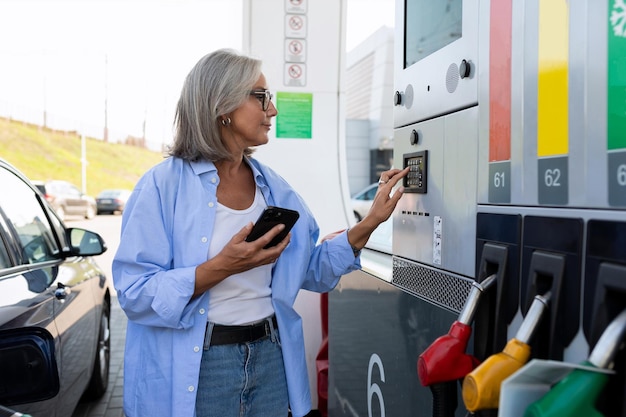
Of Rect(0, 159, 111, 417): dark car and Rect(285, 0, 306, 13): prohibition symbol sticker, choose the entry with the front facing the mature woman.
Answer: the prohibition symbol sticker

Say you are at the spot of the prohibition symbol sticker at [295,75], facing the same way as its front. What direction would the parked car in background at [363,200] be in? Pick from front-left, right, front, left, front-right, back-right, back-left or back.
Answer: back

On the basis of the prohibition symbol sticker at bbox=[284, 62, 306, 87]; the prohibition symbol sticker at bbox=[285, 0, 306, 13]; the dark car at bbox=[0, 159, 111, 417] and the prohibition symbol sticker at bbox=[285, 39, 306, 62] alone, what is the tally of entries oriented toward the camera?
3

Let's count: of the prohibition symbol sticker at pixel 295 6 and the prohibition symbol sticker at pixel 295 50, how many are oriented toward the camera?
2

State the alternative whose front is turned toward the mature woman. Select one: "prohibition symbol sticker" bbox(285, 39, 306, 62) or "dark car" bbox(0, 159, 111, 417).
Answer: the prohibition symbol sticker

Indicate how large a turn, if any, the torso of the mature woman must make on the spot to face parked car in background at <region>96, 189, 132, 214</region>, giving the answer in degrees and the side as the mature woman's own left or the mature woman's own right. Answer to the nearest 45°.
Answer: approximately 135° to the mature woman's own left

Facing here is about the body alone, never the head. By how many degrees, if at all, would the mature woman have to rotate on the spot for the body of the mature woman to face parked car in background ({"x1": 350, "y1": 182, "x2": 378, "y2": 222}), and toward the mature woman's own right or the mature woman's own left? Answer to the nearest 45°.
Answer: approximately 135° to the mature woman's own left

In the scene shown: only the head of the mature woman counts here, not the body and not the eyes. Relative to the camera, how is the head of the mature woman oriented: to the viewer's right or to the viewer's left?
to the viewer's right

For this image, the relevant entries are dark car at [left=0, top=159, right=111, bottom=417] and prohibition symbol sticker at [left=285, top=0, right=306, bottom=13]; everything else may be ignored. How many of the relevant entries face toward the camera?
1
